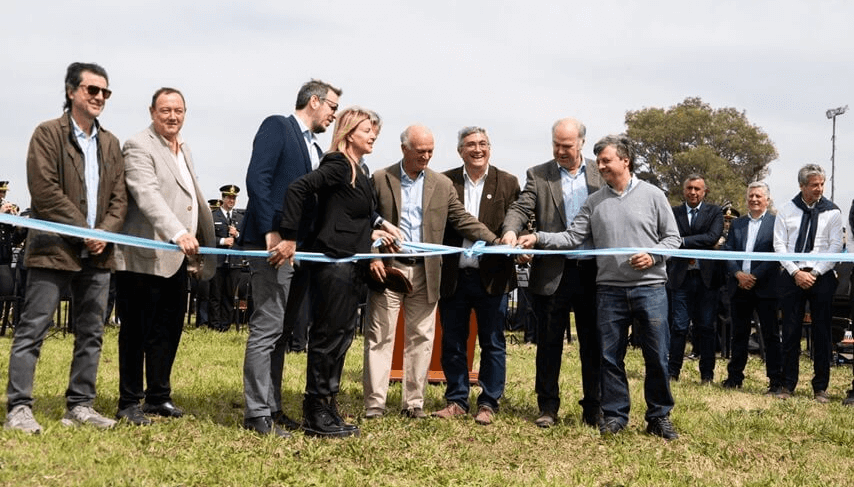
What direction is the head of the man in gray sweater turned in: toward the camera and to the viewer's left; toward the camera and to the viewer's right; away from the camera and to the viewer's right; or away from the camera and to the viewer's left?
toward the camera and to the viewer's left

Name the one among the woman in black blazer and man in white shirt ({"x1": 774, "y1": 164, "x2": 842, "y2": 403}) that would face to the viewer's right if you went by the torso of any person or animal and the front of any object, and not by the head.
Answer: the woman in black blazer

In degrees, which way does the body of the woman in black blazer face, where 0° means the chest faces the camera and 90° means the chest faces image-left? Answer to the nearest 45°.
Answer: approximately 270°

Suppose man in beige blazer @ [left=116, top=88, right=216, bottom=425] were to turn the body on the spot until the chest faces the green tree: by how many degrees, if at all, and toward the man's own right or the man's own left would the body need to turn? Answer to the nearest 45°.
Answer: approximately 90° to the man's own left

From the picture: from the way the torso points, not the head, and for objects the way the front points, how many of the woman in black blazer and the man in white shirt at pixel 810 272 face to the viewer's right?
1

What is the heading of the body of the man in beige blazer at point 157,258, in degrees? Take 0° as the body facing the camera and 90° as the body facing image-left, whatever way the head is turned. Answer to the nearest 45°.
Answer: approximately 315°

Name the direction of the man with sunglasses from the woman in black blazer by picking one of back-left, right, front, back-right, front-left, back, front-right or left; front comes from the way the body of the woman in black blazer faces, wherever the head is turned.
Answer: back

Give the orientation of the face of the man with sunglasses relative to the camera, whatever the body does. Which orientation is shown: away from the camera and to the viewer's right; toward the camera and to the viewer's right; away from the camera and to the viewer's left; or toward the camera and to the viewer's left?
toward the camera and to the viewer's right

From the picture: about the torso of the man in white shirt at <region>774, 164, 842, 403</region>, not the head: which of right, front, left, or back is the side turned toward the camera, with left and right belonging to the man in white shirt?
front

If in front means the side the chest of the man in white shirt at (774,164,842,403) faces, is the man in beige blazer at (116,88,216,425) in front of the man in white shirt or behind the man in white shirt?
in front

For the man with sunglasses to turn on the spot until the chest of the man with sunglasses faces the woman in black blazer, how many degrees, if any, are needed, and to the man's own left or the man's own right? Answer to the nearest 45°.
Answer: approximately 45° to the man's own left
